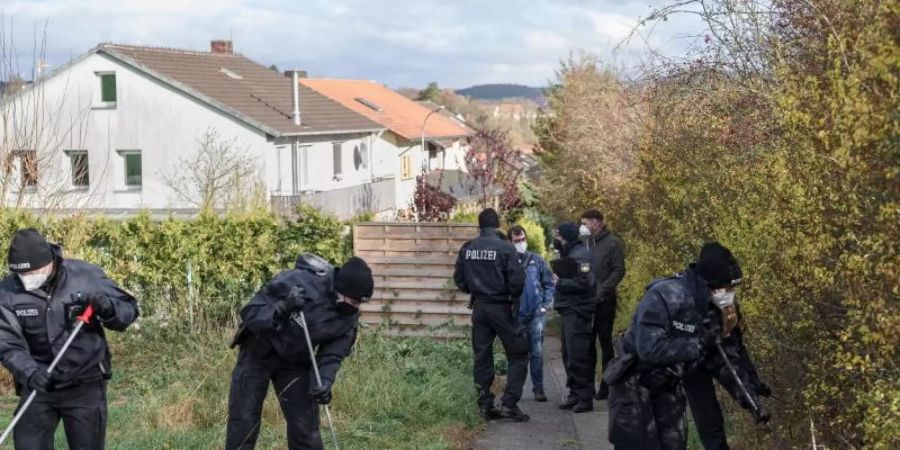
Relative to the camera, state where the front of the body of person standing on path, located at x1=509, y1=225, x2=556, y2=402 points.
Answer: toward the camera

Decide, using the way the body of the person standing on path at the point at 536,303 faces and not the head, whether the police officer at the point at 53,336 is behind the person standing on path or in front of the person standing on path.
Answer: in front

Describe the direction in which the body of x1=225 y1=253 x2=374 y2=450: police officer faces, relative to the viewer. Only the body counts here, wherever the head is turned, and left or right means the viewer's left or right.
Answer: facing the viewer and to the right of the viewer

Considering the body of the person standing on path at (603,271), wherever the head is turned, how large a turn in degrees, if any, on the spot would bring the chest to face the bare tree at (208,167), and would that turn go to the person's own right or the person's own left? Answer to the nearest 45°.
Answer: approximately 90° to the person's own right

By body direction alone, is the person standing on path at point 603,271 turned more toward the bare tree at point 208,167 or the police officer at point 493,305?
the police officer

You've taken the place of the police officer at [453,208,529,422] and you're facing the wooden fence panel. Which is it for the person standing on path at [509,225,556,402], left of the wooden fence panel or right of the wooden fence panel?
right

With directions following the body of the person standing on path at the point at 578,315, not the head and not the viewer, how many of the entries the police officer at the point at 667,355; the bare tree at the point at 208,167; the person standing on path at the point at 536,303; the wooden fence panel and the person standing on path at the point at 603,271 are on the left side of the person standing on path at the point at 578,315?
1

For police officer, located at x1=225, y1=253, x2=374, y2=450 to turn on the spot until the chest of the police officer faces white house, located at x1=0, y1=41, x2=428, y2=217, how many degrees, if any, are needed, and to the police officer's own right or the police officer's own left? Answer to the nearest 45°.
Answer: approximately 135° to the police officer's own left

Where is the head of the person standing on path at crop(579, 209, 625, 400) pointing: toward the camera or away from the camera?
toward the camera

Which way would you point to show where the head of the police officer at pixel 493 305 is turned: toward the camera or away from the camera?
away from the camera

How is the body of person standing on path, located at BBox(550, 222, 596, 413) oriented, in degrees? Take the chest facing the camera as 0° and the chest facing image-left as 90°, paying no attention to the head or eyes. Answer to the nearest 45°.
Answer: approximately 90°

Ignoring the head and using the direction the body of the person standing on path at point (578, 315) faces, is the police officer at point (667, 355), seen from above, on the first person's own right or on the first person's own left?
on the first person's own left

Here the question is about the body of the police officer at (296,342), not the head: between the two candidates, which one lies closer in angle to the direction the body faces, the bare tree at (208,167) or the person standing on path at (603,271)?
the person standing on path

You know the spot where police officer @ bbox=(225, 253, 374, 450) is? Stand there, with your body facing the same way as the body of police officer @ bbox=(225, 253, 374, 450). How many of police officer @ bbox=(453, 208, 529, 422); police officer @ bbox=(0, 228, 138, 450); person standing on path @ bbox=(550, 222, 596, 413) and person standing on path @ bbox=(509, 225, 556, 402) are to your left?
3
